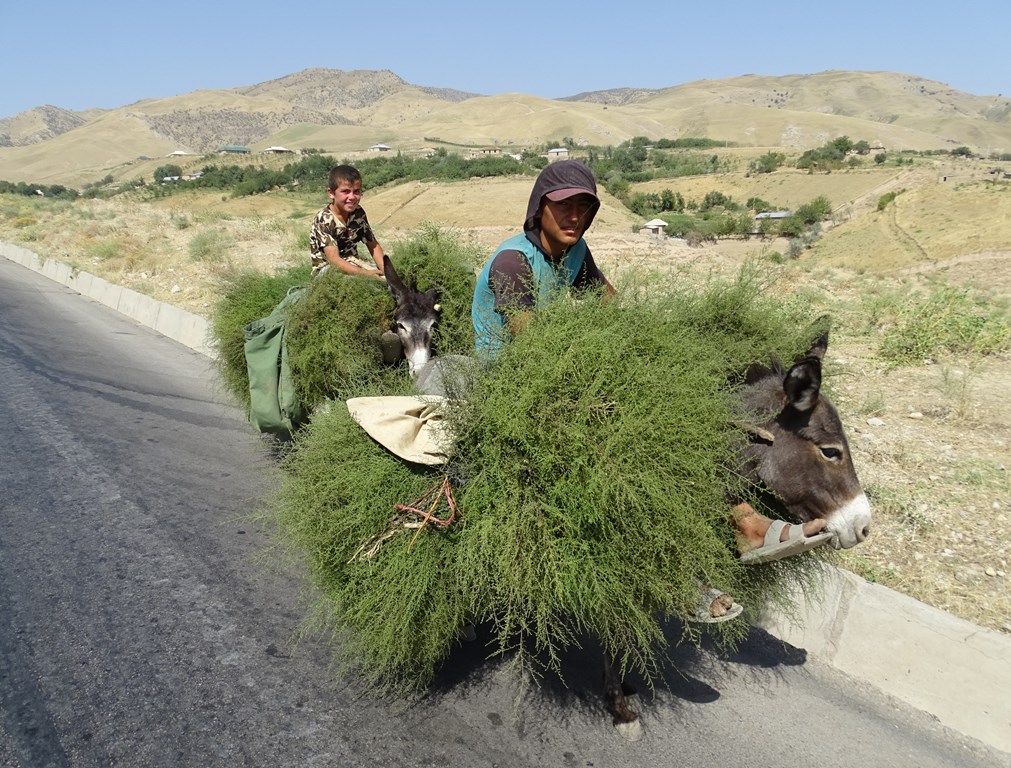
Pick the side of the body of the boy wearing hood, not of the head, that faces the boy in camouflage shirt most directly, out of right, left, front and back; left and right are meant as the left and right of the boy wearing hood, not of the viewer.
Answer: back

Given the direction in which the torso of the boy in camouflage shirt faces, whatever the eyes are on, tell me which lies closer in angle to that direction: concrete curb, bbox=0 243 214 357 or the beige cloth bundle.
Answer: the beige cloth bundle

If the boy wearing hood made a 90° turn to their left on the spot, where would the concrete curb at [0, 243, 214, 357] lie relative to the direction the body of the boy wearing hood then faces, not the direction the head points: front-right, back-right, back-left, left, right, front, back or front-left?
left

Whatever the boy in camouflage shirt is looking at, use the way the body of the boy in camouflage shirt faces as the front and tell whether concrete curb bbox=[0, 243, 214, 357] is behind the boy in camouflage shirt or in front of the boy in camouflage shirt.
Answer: behind

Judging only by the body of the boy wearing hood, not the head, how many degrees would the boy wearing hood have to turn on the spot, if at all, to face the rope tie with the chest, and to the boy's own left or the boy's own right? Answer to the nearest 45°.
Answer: approximately 90° to the boy's own right

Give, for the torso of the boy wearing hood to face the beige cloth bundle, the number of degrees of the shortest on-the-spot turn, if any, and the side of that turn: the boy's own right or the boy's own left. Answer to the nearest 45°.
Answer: approximately 90° to the boy's own right

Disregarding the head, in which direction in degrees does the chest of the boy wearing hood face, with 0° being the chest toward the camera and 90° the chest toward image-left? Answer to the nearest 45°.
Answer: approximately 315°

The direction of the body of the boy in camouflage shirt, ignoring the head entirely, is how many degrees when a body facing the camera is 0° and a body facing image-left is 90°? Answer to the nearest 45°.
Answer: approximately 315°
